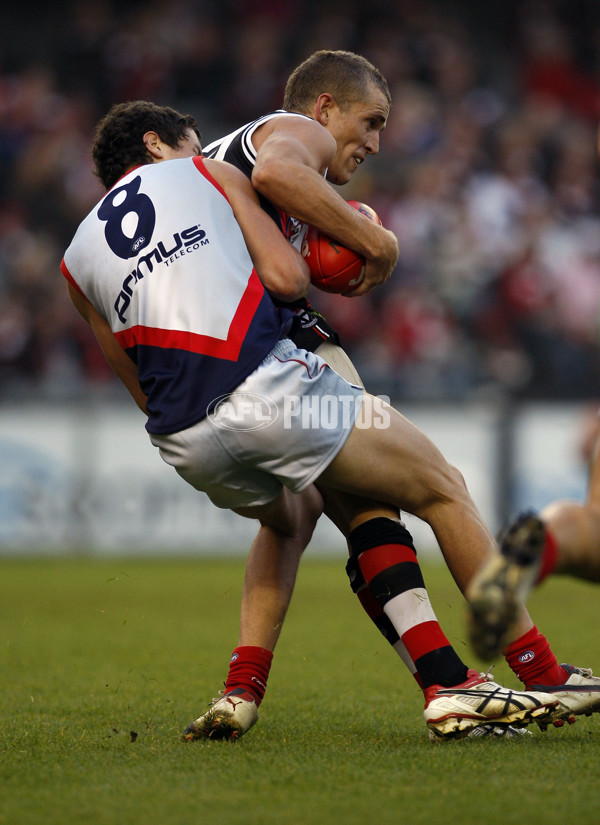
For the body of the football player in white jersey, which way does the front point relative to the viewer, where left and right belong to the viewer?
facing away from the viewer and to the right of the viewer
